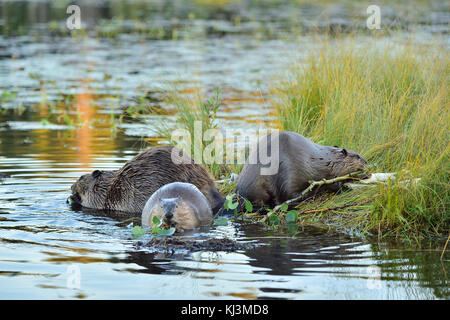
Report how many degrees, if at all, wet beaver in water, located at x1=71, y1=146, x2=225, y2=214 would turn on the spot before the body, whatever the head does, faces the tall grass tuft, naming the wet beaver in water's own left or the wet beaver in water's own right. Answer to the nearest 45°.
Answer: approximately 90° to the wet beaver in water's own right

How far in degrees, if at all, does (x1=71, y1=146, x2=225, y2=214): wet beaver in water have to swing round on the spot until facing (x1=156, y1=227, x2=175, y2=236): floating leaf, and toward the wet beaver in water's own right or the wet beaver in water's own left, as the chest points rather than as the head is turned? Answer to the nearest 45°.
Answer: approximately 90° to the wet beaver in water's own left

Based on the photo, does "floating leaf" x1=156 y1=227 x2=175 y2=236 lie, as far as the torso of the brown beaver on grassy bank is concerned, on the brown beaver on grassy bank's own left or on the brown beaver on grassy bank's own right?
on the brown beaver on grassy bank's own right

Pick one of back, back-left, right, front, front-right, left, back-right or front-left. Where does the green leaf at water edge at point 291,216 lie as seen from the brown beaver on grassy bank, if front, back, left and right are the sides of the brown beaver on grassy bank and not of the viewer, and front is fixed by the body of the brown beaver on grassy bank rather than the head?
right

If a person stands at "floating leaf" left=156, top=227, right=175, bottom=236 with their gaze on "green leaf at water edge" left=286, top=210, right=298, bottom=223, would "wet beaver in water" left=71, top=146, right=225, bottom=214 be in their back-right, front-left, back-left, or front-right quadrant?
front-left

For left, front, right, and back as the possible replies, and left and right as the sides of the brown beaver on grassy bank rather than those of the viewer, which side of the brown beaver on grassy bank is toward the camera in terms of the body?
right

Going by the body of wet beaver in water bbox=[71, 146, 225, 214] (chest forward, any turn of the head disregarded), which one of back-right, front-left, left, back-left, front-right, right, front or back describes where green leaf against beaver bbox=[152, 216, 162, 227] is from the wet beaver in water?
left

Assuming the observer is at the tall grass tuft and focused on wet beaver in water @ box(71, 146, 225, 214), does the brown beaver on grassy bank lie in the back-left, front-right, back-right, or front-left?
front-left

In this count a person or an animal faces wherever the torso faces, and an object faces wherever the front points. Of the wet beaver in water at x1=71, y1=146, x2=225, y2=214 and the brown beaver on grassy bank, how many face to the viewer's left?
1

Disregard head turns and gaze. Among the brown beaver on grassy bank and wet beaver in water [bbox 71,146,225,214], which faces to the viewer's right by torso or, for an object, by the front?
the brown beaver on grassy bank

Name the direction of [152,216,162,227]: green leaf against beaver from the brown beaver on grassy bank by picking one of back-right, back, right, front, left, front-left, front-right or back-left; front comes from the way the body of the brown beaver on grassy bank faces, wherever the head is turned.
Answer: back-right

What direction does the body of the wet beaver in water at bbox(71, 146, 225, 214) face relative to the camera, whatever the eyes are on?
to the viewer's left

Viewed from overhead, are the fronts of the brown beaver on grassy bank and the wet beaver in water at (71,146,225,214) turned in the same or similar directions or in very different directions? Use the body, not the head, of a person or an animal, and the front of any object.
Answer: very different directions
